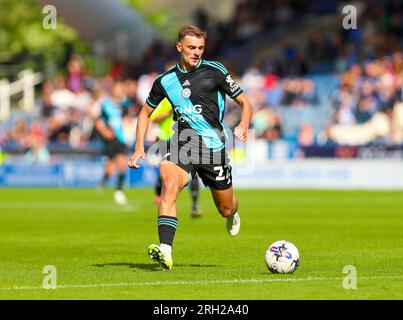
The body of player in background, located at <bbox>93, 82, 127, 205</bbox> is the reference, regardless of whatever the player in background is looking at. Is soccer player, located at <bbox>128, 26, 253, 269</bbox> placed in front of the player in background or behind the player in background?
in front

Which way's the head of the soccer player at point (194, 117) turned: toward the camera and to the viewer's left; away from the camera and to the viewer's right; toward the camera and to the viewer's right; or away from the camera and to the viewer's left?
toward the camera and to the viewer's right

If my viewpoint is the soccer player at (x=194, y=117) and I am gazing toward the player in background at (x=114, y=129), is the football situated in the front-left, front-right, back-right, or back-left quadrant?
back-right
